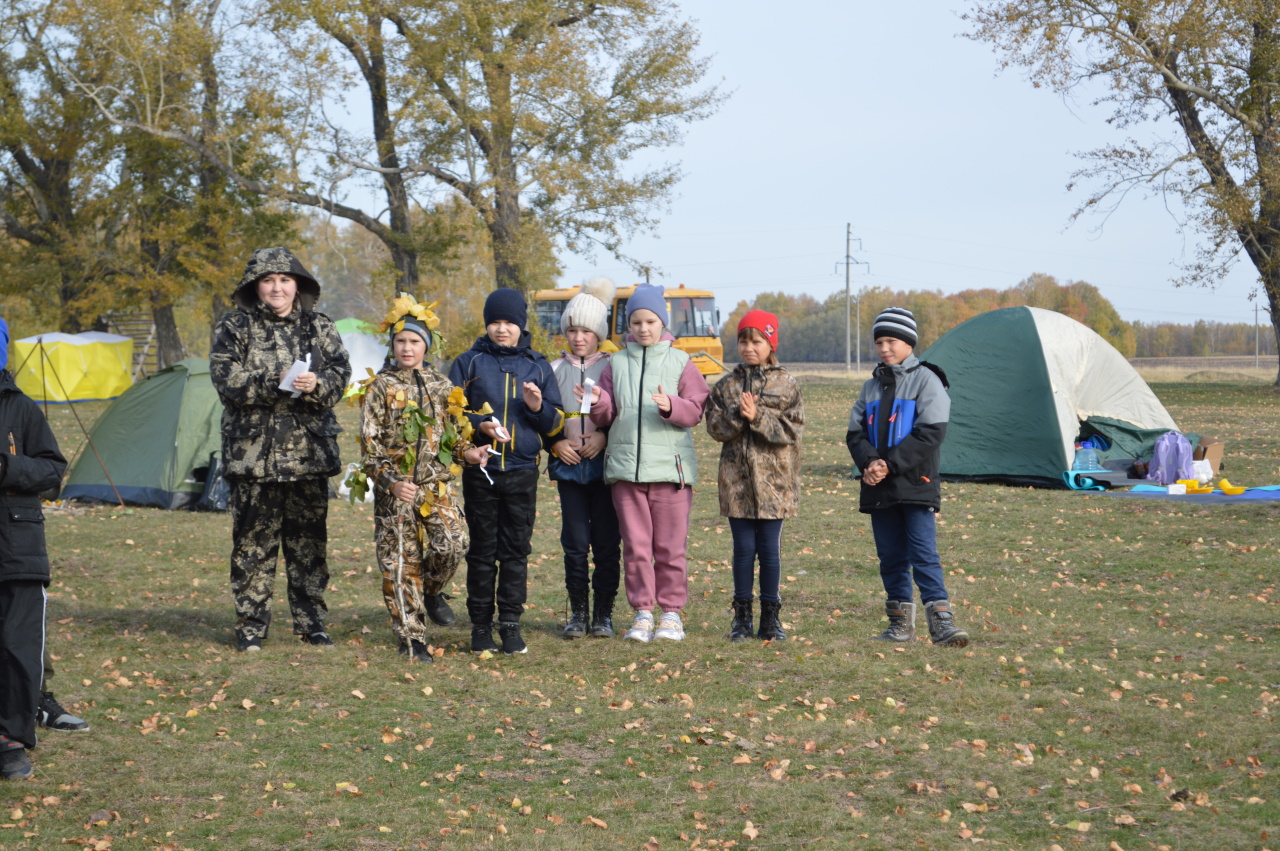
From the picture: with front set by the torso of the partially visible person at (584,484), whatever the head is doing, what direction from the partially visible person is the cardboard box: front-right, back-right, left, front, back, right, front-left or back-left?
back-left

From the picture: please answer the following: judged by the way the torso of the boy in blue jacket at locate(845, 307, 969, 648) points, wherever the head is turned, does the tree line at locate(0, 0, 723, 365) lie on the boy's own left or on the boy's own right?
on the boy's own right

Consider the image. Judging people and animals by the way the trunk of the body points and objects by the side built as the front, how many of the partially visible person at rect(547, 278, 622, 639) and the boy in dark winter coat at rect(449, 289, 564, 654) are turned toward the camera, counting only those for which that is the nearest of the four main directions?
2

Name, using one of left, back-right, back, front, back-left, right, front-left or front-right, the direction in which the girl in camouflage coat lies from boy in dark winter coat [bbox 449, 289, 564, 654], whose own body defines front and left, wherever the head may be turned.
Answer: left

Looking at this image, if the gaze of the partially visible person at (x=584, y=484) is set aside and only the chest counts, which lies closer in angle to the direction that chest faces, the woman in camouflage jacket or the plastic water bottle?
the woman in camouflage jacket
